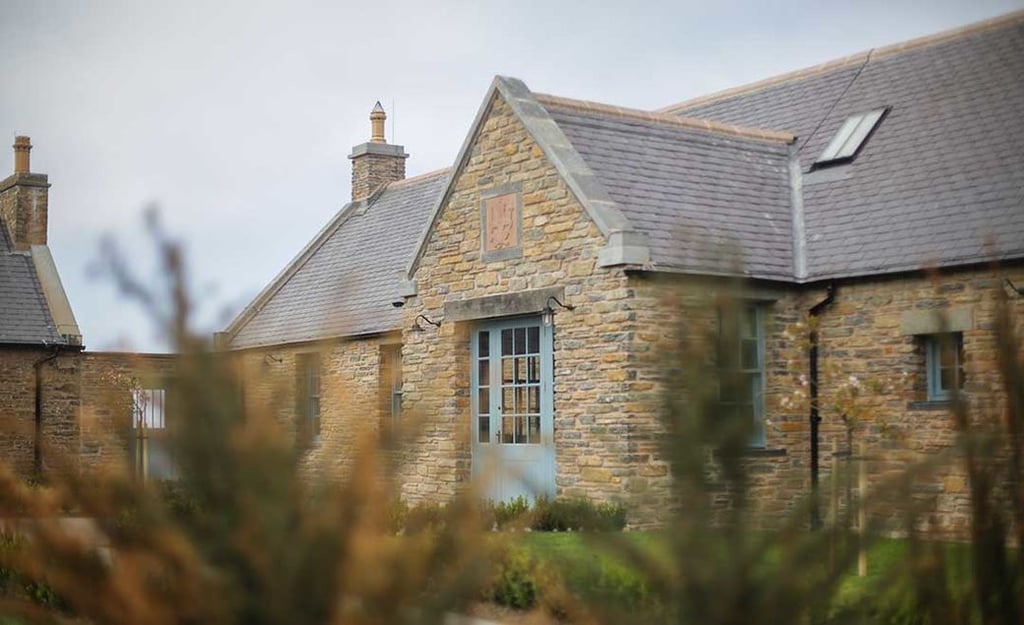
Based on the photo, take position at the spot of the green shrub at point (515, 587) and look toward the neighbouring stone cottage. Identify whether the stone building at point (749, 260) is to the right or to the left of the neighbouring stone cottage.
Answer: right

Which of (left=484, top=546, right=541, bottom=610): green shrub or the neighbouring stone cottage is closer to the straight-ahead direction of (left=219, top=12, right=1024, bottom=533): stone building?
the green shrub

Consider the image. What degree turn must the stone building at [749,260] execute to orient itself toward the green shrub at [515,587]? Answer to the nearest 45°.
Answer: approximately 45° to its left

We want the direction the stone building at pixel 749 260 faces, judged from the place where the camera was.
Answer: facing the viewer and to the left of the viewer

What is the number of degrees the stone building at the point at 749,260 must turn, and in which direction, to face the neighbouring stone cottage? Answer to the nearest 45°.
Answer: approximately 90° to its right
